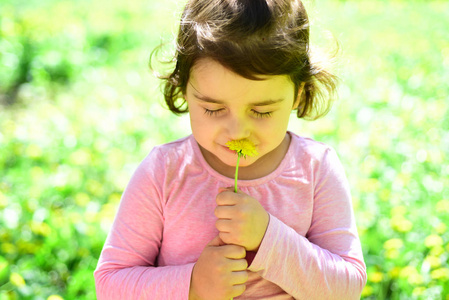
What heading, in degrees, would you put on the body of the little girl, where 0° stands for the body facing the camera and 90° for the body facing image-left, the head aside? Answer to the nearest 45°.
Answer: approximately 0°
